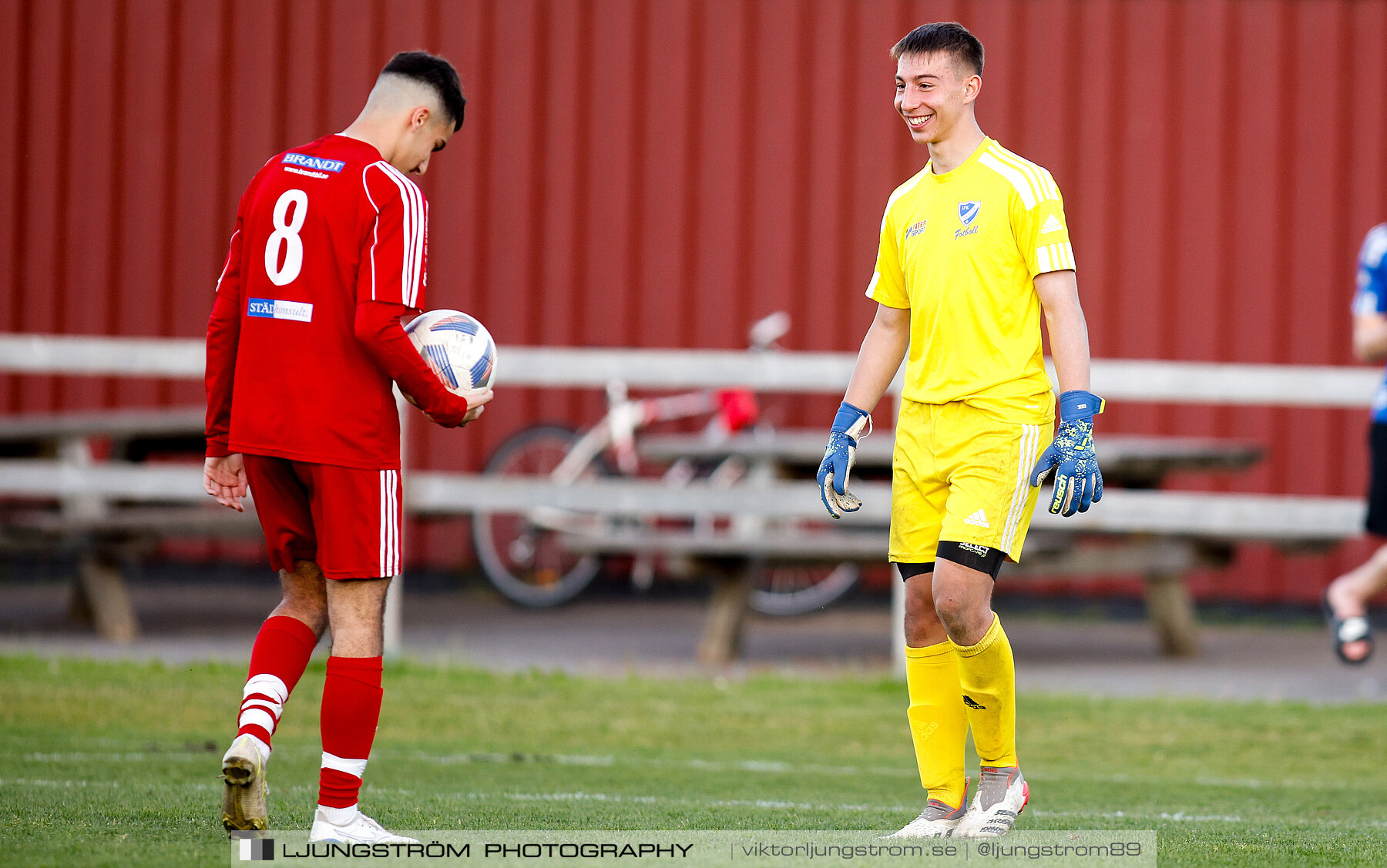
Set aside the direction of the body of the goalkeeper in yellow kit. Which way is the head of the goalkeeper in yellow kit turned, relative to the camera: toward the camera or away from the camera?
toward the camera

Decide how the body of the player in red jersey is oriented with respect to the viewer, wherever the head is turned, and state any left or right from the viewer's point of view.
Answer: facing away from the viewer and to the right of the viewer

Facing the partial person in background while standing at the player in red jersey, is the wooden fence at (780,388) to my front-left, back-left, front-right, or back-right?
front-left

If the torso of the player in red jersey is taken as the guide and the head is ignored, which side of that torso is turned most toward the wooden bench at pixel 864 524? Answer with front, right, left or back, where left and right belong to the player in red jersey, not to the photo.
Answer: front

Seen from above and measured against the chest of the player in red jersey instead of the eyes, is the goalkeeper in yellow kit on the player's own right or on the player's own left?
on the player's own right

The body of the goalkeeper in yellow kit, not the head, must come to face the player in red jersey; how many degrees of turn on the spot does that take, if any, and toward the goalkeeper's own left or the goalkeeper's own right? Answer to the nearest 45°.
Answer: approximately 45° to the goalkeeper's own right

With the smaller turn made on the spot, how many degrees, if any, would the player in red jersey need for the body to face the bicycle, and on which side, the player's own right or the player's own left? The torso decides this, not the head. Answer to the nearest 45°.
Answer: approximately 45° to the player's own left

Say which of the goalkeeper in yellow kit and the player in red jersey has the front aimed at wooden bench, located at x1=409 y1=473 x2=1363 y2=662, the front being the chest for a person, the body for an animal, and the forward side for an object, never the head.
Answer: the player in red jersey

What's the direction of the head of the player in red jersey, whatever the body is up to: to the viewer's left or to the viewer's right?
to the viewer's right

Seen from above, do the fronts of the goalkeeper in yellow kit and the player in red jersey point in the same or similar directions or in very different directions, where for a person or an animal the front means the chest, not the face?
very different directions

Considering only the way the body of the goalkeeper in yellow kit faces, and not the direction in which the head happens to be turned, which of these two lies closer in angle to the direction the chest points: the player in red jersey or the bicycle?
the player in red jersey
